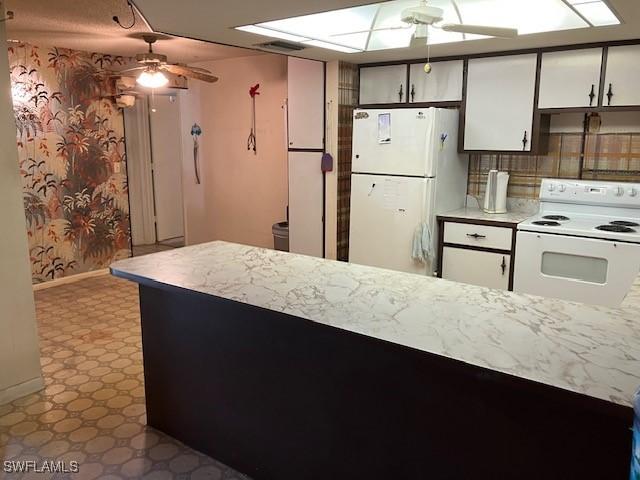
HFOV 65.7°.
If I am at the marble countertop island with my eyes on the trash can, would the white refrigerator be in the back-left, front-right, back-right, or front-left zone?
front-right

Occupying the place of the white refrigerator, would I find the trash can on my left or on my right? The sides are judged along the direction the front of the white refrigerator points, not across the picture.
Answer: on my right

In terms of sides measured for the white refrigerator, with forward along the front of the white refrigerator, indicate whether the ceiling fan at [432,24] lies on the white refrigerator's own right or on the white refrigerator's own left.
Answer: on the white refrigerator's own left

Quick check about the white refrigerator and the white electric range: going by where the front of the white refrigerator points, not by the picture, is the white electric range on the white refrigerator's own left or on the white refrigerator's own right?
on the white refrigerator's own left

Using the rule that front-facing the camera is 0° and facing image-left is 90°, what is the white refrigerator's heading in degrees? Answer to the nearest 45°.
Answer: approximately 45°

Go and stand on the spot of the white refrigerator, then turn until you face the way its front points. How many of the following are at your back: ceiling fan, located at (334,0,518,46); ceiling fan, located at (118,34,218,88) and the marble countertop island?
0

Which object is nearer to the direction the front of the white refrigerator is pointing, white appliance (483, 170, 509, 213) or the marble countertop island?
the marble countertop island

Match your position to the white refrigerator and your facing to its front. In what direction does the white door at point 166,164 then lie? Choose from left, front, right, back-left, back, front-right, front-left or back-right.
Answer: right

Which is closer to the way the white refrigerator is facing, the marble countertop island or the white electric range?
the marble countertop island

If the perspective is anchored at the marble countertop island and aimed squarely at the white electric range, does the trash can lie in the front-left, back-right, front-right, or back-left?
front-left
